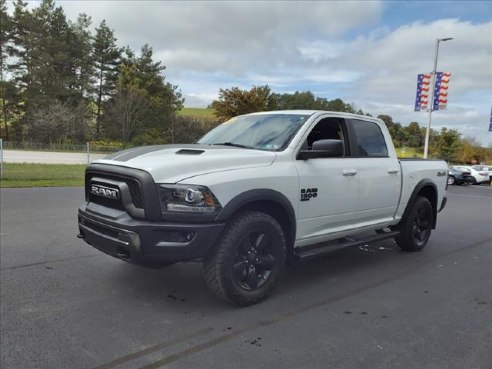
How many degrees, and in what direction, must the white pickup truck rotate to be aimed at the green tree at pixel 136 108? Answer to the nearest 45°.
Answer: approximately 135° to its right

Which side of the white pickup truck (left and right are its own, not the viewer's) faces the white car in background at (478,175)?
back

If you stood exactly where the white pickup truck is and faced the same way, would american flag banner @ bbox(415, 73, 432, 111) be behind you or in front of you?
behind

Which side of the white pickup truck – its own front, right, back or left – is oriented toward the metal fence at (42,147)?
right

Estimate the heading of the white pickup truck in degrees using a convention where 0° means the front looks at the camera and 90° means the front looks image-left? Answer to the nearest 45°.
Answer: approximately 45°

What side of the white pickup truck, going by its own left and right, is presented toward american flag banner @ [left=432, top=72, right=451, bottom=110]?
back

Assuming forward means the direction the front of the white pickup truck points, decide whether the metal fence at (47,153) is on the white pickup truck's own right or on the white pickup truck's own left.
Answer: on the white pickup truck's own right

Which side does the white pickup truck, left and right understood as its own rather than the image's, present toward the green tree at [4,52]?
right

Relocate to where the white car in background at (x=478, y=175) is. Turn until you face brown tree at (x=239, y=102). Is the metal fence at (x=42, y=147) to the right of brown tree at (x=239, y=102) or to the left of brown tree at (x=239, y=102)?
left
